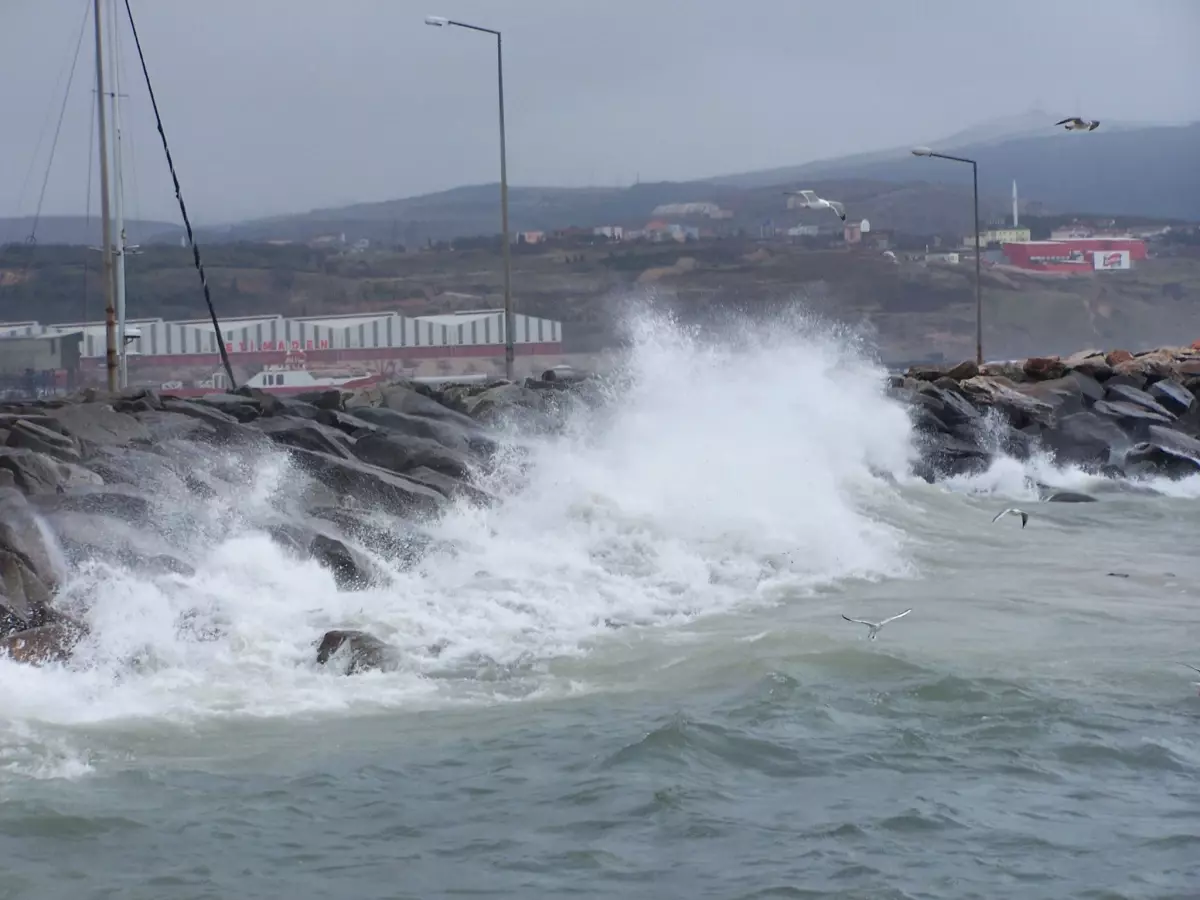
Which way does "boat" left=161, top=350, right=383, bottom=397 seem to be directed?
to the viewer's right

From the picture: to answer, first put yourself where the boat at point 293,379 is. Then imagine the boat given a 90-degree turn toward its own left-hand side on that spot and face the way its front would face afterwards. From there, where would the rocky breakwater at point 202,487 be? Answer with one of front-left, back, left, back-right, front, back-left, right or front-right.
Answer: back

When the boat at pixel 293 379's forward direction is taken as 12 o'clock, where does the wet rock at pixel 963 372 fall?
The wet rock is roughly at 2 o'clock from the boat.

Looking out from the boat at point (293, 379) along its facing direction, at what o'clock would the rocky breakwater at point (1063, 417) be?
The rocky breakwater is roughly at 2 o'clock from the boat.

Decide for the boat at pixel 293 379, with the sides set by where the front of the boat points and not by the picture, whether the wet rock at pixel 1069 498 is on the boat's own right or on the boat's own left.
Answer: on the boat's own right

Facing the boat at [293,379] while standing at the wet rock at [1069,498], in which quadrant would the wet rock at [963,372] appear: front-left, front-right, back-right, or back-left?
front-right

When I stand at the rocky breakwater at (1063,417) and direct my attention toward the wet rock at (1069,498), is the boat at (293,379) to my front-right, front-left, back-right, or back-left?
back-right
